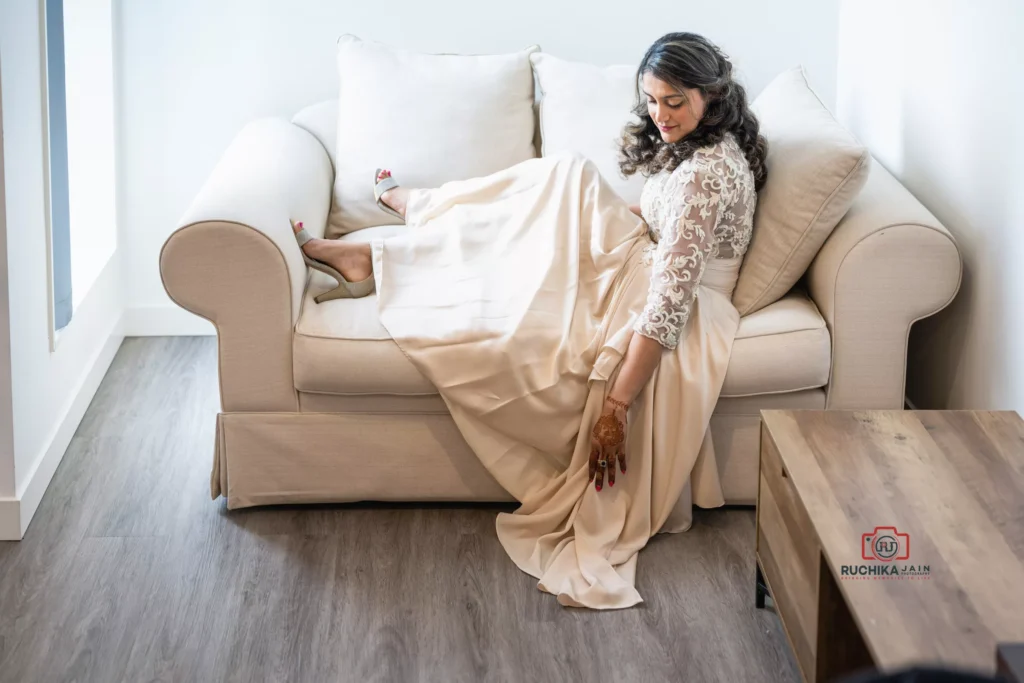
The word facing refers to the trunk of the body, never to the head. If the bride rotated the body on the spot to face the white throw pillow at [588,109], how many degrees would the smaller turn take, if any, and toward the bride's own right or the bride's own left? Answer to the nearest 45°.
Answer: approximately 90° to the bride's own right

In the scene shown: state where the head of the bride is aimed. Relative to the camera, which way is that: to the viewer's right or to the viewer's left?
to the viewer's left

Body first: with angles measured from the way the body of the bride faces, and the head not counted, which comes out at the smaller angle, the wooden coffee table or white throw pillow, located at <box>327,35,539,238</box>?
the white throw pillow

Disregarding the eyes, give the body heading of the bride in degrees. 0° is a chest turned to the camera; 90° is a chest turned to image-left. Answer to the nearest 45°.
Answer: approximately 90°

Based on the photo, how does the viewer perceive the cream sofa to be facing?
facing the viewer
